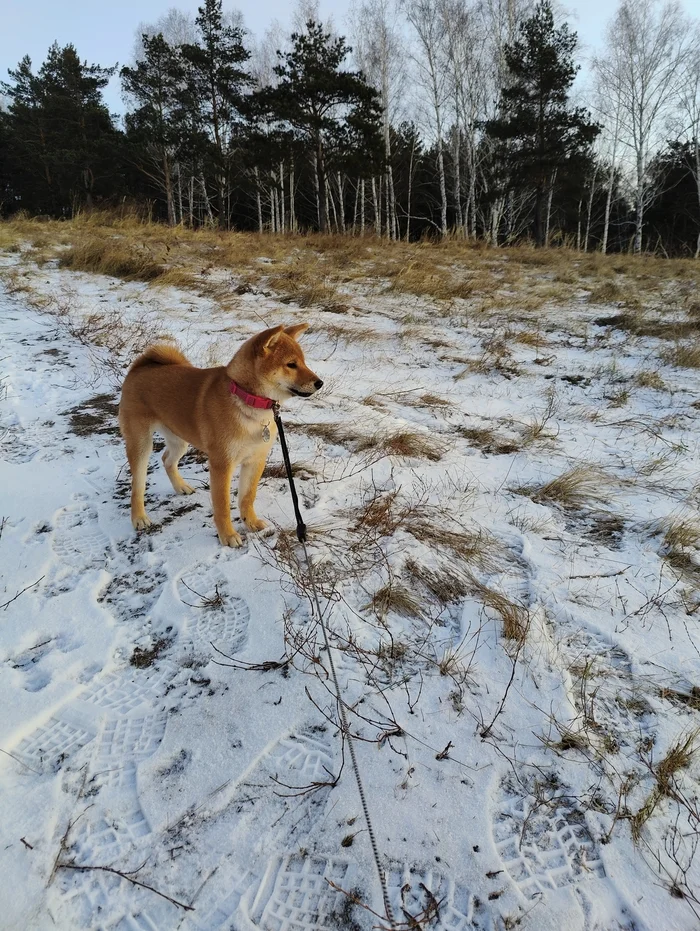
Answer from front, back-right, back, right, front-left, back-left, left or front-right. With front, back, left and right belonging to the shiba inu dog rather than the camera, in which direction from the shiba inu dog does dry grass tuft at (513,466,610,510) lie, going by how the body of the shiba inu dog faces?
front-left

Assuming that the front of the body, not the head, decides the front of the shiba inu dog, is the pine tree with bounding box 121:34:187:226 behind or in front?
behind

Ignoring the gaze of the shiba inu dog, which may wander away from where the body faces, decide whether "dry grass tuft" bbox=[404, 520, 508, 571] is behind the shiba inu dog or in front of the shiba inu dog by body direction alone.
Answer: in front

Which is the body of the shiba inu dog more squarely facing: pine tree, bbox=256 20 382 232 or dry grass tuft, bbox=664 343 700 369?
the dry grass tuft

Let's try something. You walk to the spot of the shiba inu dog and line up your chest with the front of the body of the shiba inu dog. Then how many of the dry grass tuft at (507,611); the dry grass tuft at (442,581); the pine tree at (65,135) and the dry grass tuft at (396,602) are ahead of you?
3

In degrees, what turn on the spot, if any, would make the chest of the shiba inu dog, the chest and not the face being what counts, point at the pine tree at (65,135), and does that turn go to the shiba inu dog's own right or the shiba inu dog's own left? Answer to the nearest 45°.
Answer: approximately 135° to the shiba inu dog's own left

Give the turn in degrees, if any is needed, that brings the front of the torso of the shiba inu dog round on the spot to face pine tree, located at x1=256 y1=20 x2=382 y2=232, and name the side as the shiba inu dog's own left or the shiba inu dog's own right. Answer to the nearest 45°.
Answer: approximately 135° to the shiba inu dog's own left

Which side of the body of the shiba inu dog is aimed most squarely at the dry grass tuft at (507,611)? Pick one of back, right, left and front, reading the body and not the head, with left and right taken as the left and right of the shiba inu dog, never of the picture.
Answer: front

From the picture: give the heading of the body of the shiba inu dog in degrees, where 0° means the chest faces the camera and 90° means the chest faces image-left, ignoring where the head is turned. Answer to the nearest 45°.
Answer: approximately 315°

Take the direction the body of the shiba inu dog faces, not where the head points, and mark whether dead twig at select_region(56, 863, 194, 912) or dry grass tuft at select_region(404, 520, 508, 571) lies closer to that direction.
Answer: the dry grass tuft

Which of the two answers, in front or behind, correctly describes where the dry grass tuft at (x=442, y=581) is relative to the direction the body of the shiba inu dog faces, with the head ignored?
in front

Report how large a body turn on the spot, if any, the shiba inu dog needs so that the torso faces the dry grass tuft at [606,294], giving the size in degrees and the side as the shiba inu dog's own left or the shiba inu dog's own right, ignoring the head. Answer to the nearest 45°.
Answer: approximately 90° to the shiba inu dog's own left
